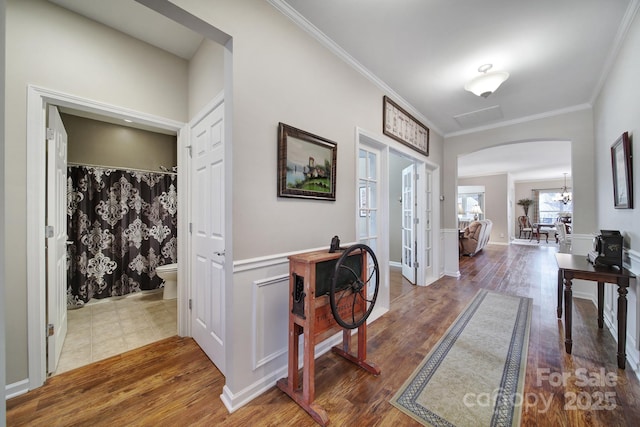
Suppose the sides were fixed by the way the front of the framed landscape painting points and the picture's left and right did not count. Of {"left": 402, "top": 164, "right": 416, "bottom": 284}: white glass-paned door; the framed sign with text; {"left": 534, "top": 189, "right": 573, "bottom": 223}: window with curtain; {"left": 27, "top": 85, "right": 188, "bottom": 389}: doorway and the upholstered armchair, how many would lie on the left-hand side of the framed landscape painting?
4

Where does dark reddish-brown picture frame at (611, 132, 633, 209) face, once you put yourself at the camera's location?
facing to the left of the viewer

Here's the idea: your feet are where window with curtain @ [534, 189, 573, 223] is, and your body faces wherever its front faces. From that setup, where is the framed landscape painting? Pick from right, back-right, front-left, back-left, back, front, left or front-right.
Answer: front

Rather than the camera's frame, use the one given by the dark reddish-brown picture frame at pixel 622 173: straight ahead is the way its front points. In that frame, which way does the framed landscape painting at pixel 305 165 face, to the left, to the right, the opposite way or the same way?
the opposite way

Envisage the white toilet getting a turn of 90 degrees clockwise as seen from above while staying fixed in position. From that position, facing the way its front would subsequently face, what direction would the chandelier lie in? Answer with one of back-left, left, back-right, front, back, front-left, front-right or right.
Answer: right

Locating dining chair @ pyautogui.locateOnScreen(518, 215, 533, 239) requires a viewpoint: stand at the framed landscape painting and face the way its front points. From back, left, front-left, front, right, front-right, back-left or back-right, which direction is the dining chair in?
left

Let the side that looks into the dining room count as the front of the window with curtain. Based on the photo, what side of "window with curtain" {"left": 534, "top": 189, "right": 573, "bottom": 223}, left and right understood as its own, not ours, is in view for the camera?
front

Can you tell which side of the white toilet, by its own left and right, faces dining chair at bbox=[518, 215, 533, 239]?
back

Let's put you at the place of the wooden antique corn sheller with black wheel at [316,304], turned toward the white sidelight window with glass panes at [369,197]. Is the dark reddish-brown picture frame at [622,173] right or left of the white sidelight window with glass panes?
right

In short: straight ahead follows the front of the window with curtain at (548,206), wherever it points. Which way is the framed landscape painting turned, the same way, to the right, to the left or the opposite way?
to the left

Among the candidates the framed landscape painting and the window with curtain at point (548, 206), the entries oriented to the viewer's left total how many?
0

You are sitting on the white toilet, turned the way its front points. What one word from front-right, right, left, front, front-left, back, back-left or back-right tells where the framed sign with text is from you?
back-left

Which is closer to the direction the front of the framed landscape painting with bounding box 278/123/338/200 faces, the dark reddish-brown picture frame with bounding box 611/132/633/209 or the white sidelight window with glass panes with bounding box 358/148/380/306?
the dark reddish-brown picture frame
